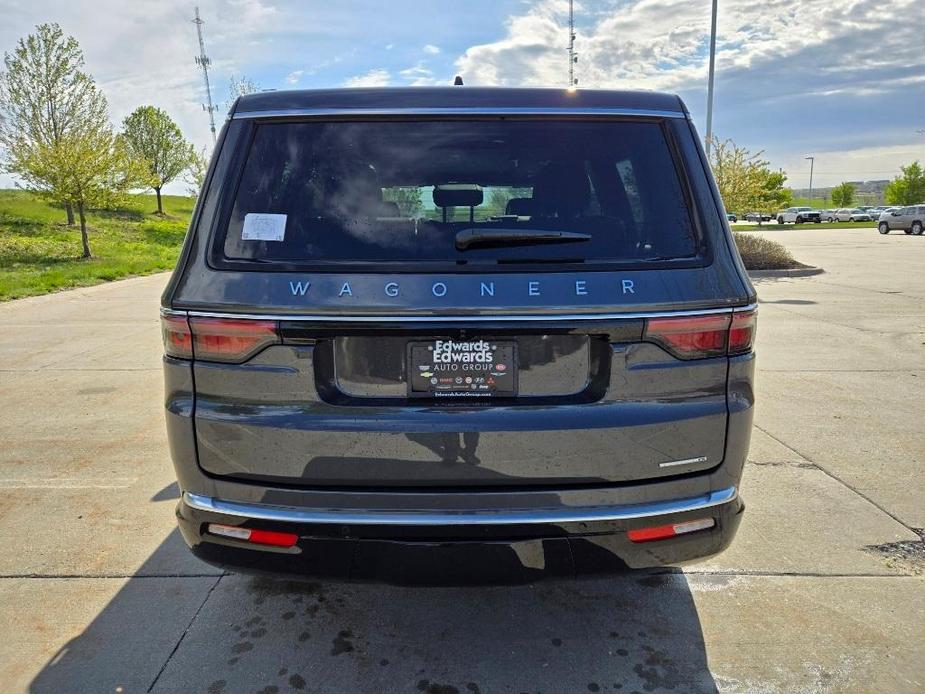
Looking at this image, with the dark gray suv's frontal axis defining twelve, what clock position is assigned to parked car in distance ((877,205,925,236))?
The parked car in distance is roughly at 1 o'clock from the dark gray suv.

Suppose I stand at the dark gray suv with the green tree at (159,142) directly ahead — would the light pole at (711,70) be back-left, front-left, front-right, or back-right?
front-right

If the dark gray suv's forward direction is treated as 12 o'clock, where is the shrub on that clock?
The shrub is roughly at 1 o'clock from the dark gray suv.

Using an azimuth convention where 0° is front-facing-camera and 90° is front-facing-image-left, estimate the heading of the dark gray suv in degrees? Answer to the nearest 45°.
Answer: approximately 180°

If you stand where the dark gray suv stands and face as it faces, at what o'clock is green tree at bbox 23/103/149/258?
The green tree is roughly at 11 o'clock from the dark gray suv.

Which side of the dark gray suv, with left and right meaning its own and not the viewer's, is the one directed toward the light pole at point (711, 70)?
front

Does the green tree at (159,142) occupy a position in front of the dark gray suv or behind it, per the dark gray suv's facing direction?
in front

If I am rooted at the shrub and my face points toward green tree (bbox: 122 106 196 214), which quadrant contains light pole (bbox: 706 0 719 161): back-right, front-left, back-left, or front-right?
front-right

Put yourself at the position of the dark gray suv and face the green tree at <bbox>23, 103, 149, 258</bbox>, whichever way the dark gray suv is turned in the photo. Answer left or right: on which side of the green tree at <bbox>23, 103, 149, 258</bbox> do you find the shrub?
right
